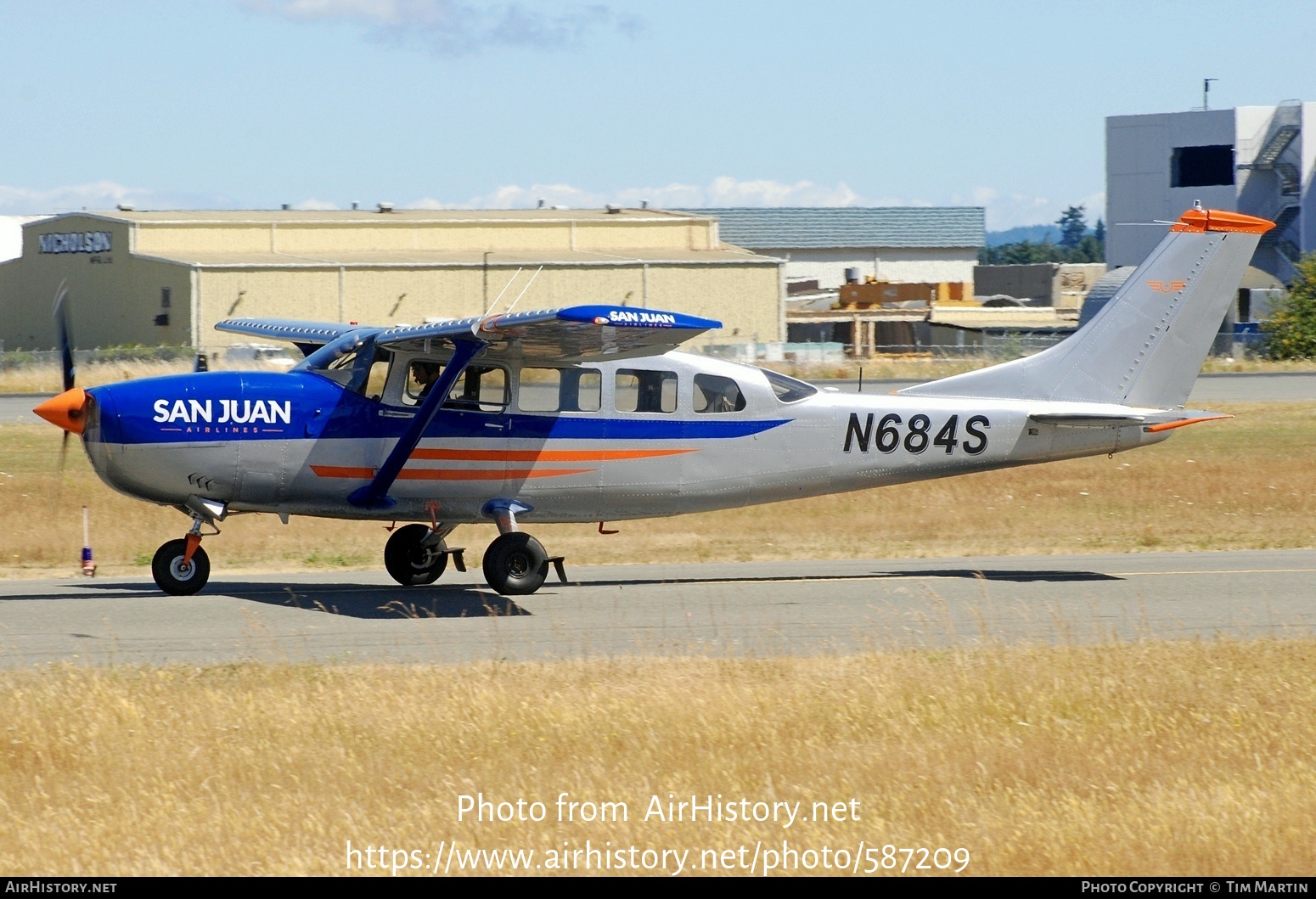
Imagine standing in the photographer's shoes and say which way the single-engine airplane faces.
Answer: facing to the left of the viewer
